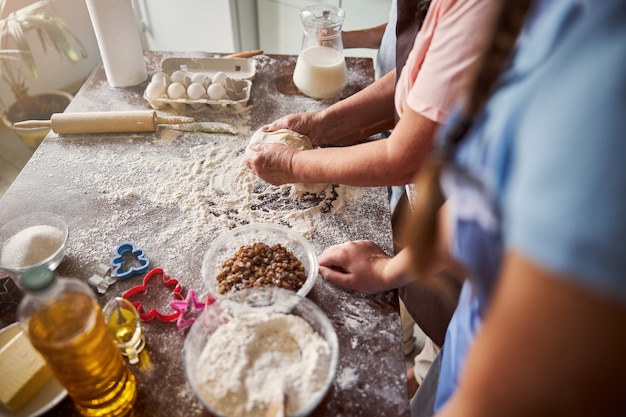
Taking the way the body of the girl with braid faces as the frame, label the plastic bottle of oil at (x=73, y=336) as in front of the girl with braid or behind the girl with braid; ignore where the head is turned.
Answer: in front

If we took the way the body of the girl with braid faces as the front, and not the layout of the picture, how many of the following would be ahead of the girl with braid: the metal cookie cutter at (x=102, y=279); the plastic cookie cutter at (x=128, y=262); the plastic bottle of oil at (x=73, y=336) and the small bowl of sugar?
4

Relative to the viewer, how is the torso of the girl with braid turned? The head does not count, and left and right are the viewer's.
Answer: facing to the left of the viewer

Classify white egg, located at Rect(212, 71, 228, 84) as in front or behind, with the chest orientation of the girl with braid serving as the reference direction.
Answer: in front

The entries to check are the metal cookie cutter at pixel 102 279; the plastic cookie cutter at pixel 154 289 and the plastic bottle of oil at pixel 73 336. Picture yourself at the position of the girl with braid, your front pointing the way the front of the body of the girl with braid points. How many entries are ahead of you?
3

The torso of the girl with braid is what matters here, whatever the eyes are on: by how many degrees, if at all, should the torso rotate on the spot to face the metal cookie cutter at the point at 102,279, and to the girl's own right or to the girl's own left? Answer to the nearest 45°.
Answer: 0° — they already face it

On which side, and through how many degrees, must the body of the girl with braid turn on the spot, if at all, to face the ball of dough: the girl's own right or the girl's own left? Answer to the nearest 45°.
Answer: approximately 45° to the girl's own right

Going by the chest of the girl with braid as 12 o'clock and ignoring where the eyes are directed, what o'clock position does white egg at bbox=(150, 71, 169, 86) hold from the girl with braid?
The white egg is roughly at 1 o'clock from the girl with braid.

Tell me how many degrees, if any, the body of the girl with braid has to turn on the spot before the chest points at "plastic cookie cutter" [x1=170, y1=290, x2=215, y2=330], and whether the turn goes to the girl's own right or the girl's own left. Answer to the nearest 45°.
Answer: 0° — they already face it

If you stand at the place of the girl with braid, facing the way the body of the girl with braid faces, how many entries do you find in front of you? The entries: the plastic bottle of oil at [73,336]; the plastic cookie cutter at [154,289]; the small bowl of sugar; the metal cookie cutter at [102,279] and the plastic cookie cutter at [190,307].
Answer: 5

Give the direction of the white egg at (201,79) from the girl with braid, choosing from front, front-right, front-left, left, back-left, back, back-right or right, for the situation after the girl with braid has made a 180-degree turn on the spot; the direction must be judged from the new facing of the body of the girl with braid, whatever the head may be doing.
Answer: back-left

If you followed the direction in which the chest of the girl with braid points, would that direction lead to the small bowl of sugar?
yes

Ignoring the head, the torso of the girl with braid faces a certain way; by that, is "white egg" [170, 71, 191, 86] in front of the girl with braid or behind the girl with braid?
in front

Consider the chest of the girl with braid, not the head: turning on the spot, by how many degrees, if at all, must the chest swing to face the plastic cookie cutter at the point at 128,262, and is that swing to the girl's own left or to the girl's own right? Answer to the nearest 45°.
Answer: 0° — they already face it

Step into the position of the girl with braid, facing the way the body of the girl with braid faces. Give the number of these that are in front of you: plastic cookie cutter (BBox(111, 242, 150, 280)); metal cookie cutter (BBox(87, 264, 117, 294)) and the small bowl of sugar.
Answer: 3
